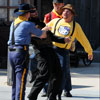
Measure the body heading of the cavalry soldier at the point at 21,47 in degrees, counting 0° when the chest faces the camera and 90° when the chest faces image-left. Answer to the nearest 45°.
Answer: approximately 225°

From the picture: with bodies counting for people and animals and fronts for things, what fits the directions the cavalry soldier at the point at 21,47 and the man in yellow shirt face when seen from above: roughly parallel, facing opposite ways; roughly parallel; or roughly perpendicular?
roughly parallel, facing opposite ways

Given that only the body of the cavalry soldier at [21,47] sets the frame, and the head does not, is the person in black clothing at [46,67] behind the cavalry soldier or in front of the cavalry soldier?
in front

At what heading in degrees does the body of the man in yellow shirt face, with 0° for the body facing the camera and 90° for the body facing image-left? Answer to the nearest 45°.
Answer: approximately 45°

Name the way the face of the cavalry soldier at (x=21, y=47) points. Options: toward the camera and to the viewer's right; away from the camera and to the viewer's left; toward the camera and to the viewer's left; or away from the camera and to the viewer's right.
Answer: away from the camera and to the viewer's right

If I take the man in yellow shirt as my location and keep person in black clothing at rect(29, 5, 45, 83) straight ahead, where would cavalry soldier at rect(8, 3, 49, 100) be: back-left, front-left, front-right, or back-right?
front-left

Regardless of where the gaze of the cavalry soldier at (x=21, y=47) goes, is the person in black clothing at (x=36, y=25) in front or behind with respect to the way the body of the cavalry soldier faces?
in front

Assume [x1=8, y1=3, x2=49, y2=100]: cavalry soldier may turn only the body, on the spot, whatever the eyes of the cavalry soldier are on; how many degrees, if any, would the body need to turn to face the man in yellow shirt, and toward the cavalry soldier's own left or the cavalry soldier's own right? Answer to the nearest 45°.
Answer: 0° — they already face them
